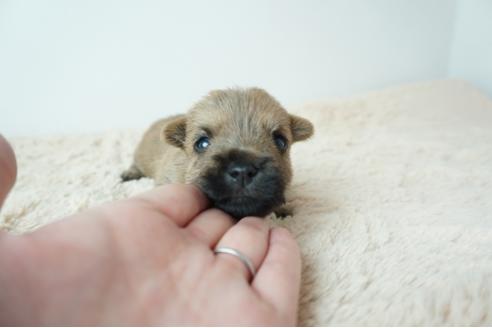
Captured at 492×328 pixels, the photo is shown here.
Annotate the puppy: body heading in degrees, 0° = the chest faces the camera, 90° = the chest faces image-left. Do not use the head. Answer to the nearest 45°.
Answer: approximately 315°
